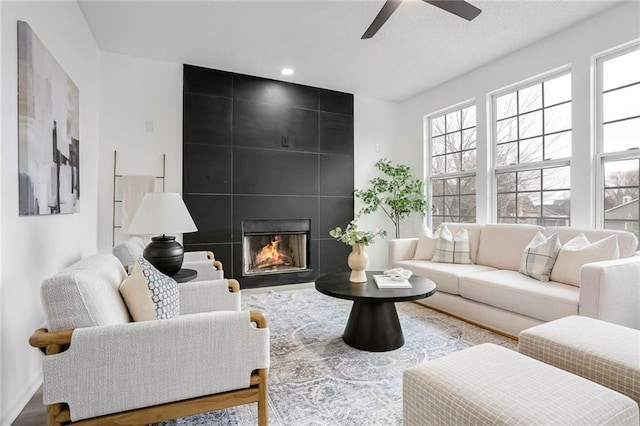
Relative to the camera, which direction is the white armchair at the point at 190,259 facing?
to the viewer's right

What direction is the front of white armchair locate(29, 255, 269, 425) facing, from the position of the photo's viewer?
facing to the right of the viewer

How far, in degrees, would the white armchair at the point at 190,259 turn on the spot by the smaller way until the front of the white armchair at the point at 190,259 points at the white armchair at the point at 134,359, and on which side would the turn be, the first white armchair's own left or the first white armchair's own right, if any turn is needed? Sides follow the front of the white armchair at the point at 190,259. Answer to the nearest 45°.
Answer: approximately 90° to the first white armchair's own right

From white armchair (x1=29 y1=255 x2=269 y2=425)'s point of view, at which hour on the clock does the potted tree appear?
The potted tree is roughly at 11 o'clock from the white armchair.

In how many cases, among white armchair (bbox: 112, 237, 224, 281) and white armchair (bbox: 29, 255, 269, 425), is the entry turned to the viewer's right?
2

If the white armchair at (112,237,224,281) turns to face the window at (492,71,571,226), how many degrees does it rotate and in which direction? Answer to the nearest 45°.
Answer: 0° — it already faces it

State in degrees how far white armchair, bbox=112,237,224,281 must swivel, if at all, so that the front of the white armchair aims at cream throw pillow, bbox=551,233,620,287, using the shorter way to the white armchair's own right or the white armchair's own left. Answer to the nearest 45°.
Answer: approximately 45° to the white armchair's own right

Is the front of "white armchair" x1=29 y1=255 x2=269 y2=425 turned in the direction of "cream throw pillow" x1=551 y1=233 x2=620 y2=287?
yes

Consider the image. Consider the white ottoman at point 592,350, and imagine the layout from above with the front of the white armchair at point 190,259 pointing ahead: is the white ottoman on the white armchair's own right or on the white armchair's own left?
on the white armchair's own right
